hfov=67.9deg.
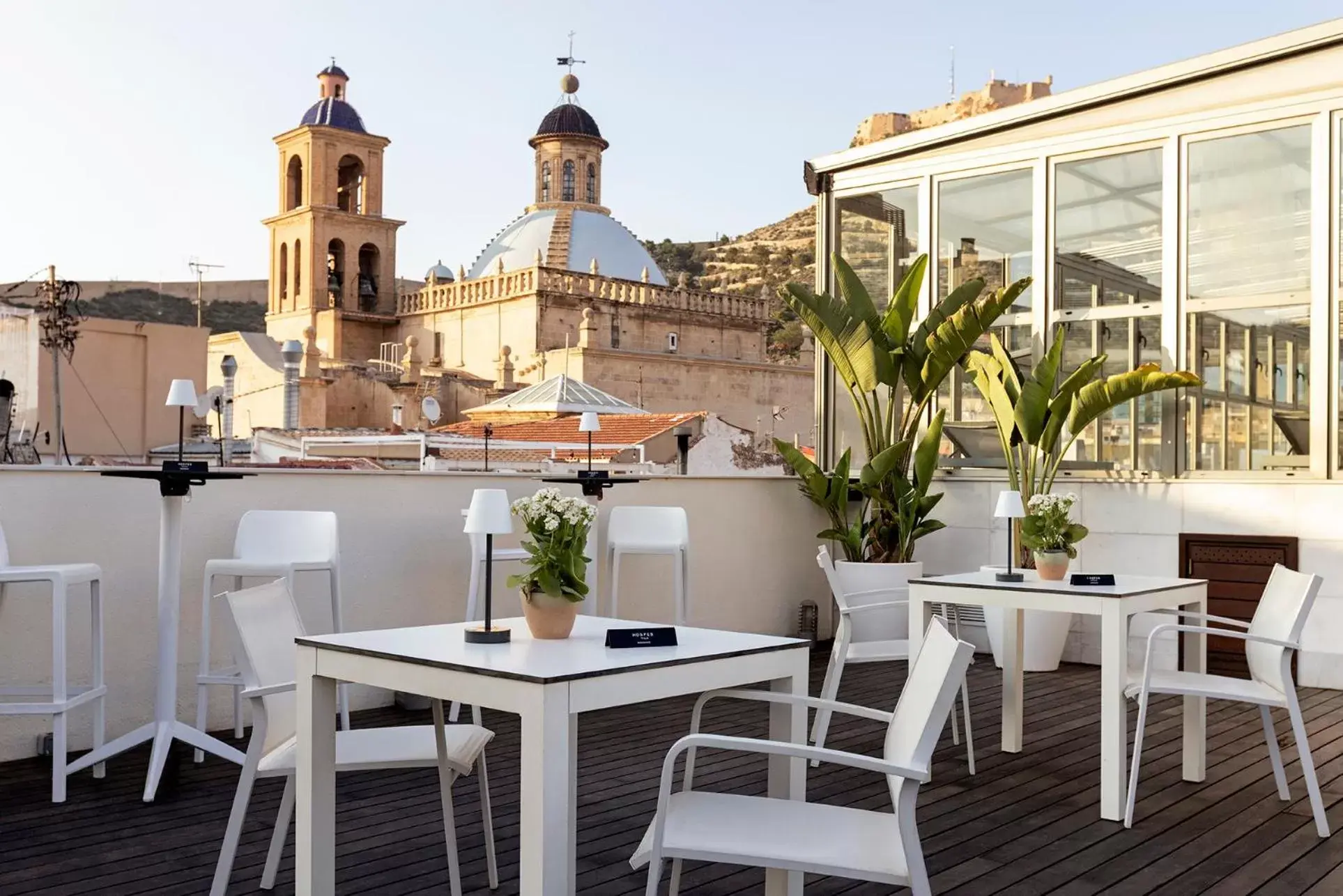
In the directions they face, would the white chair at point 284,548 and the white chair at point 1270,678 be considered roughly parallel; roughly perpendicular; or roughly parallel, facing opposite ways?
roughly perpendicular

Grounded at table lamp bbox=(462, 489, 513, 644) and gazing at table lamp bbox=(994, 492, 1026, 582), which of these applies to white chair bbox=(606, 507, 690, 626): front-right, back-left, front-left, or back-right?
front-left

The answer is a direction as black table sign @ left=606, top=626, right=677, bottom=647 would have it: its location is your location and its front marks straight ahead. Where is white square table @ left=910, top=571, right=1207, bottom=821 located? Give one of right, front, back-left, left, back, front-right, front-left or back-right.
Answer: back-left

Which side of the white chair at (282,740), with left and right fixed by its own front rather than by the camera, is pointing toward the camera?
right

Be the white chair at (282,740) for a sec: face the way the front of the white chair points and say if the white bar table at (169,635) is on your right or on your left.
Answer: on your left

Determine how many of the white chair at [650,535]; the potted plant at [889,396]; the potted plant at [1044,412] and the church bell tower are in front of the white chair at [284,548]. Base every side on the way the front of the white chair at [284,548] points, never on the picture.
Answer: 0

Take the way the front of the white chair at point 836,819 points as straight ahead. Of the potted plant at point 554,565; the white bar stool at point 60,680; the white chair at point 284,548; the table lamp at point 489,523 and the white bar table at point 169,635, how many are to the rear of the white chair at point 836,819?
0

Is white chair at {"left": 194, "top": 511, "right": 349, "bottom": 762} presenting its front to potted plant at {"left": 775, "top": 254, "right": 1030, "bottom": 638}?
no

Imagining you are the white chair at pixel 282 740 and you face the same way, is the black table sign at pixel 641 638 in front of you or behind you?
in front

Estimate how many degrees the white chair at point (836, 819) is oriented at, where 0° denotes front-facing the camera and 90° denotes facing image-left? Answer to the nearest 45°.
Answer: approximately 90°

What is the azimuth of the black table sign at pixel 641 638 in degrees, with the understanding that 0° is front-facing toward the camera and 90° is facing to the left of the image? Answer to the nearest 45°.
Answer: approximately 0°

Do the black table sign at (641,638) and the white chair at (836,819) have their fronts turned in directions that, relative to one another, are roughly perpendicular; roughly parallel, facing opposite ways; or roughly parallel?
roughly perpendicular

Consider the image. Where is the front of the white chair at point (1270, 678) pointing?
to the viewer's left

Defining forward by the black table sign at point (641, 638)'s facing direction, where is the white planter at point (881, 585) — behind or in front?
behind

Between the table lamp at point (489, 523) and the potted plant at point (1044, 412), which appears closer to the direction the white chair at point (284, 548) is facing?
the table lamp

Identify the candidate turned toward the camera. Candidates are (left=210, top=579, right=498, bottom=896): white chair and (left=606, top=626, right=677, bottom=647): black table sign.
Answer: the black table sign

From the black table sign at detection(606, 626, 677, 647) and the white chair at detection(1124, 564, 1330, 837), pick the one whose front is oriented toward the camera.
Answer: the black table sign
